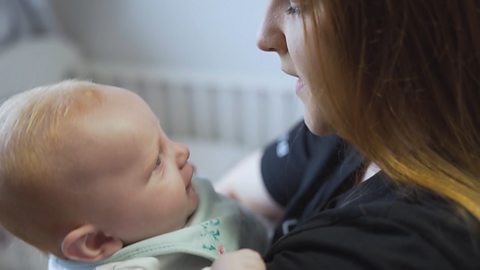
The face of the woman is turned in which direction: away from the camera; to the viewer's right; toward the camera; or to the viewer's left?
to the viewer's left

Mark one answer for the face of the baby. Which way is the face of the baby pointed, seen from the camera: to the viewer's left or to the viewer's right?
to the viewer's right

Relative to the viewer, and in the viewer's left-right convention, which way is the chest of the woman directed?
facing to the left of the viewer
